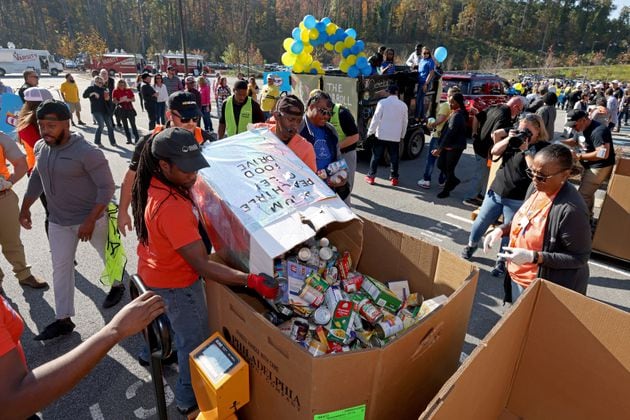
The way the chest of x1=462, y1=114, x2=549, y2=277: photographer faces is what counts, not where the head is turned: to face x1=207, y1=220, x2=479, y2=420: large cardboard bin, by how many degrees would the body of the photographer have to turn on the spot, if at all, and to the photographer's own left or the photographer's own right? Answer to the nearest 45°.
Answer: approximately 45° to the photographer's own left

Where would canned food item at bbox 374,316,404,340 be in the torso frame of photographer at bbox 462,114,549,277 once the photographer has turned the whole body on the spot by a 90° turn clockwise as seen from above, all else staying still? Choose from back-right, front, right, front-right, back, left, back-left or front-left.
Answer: back-left

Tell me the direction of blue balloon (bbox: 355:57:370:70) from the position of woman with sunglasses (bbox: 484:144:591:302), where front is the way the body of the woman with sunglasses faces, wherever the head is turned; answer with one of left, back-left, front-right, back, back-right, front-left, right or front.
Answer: right

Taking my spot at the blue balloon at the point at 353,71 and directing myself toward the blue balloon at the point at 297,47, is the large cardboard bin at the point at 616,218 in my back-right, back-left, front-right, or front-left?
back-left

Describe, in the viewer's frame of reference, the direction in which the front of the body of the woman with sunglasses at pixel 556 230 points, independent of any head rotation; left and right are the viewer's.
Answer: facing the viewer and to the left of the viewer

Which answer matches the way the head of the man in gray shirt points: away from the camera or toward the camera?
toward the camera

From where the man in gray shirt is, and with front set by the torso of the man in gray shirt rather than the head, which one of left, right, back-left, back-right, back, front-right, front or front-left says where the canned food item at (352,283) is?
left

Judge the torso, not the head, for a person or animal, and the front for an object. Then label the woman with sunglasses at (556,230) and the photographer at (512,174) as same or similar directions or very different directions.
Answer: same or similar directions

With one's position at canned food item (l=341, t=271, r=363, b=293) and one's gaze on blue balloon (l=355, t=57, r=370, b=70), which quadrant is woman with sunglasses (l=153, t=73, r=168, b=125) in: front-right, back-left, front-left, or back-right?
front-left

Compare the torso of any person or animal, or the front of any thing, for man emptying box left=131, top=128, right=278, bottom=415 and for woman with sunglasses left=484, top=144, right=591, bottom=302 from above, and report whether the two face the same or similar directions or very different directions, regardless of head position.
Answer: very different directions

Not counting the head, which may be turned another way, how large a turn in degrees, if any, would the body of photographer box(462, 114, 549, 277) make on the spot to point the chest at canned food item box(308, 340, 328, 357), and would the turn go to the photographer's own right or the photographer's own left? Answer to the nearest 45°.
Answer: approximately 45° to the photographer's own left

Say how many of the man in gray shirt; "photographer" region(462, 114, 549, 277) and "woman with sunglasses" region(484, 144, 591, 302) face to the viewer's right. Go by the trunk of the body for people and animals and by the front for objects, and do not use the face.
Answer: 0

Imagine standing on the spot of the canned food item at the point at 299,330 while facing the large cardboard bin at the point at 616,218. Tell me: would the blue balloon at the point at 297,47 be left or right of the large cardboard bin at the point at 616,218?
left
